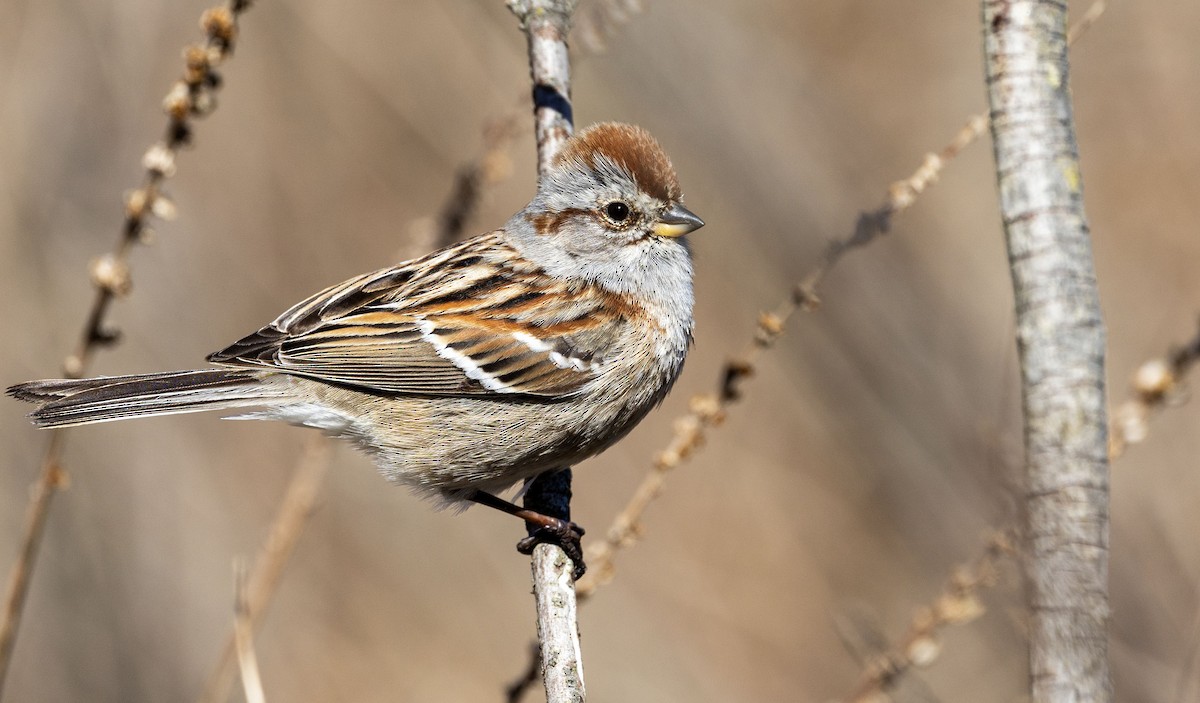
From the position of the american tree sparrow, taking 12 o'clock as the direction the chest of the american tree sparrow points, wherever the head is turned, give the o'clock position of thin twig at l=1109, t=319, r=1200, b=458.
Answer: The thin twig is roughly at 1 o'clock from the american tree sparrow.

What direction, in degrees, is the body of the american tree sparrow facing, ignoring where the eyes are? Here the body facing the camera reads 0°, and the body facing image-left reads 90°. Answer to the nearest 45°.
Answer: approximately 270°

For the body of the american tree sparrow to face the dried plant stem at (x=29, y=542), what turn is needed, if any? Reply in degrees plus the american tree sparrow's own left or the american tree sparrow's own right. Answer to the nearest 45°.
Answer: approximately 180°
